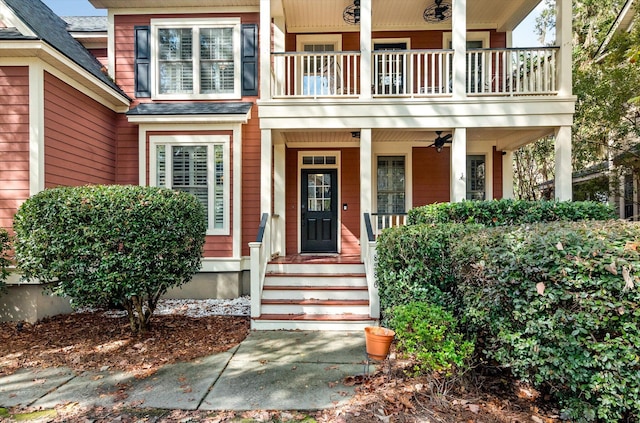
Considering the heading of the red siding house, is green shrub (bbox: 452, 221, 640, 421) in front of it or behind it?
in front

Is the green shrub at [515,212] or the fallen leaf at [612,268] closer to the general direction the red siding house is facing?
the fallen leaf

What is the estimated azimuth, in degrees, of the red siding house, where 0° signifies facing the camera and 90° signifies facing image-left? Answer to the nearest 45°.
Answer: approximately 0°

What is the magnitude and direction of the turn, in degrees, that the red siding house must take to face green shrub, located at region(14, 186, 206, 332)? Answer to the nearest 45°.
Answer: approximately 45° to its right

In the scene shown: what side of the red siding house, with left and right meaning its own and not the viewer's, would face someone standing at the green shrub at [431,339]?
front

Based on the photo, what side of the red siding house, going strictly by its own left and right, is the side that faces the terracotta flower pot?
front
